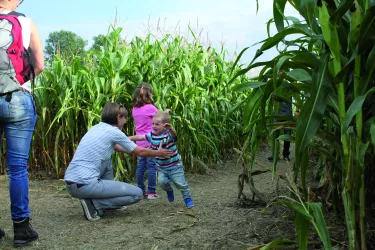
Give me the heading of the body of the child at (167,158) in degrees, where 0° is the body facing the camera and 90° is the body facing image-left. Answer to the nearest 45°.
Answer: approximately 45°

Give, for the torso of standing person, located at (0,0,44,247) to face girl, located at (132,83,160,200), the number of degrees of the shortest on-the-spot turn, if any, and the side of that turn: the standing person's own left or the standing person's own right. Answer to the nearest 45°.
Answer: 0° — they already face them

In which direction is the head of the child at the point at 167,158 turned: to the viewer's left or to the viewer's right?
to the viewer's left

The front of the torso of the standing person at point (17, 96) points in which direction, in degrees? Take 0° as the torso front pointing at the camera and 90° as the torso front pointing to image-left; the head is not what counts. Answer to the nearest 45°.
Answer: approximately 225°

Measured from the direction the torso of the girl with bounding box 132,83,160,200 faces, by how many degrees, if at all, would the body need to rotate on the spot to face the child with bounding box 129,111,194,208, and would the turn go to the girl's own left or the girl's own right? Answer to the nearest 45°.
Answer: approximately 135° to the girl's own right

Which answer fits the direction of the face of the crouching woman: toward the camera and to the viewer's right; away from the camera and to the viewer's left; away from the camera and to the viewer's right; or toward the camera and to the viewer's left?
away from the camera and to the viewer's right

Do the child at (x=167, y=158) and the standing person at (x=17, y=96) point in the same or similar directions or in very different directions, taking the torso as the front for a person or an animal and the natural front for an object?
very different directions

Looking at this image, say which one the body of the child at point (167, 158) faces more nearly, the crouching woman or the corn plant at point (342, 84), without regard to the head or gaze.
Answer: the crouching woman

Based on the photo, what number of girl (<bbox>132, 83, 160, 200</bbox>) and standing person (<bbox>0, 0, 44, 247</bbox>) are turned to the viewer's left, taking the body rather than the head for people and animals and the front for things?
0

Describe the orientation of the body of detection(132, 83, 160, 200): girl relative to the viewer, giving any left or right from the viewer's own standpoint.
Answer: facing away from the viewer and to the right of the viewer

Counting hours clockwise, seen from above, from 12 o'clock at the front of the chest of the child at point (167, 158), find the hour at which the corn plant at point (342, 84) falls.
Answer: The corn plant is roughly at 10 o'clock from the child.

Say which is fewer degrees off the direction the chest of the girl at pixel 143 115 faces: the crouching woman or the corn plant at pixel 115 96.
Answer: the corn plant

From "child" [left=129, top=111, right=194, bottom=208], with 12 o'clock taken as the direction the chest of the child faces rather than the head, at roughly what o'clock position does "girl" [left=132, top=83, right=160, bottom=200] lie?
The girl is roughly at 4 o'clock from the child.

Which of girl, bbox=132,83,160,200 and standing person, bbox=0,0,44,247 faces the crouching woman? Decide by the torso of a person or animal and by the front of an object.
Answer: the standing person

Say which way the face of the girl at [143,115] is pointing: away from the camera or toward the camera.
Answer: away from the camera
